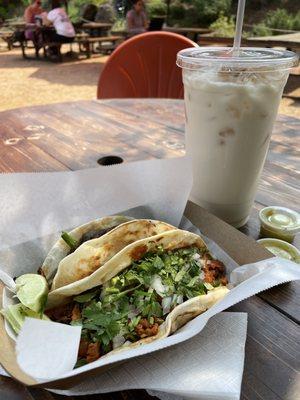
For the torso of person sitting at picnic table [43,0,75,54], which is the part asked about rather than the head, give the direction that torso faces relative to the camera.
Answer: to the viewer's left

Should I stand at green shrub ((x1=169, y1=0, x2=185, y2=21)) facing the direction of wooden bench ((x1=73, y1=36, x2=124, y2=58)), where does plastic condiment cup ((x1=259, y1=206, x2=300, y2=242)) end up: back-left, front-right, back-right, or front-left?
front-left

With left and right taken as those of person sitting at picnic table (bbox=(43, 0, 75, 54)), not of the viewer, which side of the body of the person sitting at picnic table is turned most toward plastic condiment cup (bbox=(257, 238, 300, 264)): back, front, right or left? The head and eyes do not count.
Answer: left

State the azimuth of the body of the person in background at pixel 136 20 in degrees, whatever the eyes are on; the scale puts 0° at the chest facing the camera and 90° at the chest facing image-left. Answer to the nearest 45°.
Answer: approximately 45°

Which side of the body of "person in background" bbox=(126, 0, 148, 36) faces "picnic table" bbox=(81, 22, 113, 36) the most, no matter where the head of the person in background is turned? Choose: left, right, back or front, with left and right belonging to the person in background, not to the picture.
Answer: right

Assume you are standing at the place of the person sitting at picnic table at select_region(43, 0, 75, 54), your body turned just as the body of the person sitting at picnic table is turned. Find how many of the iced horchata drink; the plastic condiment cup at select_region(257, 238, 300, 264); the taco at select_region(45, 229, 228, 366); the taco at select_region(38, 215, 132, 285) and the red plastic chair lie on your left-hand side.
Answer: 5

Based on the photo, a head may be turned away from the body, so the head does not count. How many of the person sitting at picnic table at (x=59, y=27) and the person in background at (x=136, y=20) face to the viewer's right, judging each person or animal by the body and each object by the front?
0

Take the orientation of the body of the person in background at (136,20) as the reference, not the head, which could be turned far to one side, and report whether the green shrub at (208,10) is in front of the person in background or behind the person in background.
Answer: behind

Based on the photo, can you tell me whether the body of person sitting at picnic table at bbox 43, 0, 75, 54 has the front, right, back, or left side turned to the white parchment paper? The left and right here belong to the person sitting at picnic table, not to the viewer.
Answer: left

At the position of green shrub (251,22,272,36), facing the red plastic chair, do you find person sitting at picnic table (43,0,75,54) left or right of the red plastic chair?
right

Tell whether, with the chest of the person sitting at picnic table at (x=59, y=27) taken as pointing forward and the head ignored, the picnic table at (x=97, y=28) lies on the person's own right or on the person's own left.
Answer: on the person's own right

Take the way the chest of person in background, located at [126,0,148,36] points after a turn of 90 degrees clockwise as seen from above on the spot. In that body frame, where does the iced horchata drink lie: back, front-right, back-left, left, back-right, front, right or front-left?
back-left

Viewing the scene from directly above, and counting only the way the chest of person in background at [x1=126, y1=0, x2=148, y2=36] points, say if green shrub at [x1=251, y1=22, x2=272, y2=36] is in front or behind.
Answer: behind

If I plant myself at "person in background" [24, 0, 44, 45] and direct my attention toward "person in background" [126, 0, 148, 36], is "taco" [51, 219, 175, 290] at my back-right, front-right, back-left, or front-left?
front-right

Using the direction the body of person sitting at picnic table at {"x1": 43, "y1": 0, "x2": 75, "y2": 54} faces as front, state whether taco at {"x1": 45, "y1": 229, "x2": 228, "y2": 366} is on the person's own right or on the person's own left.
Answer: on the person's own left
